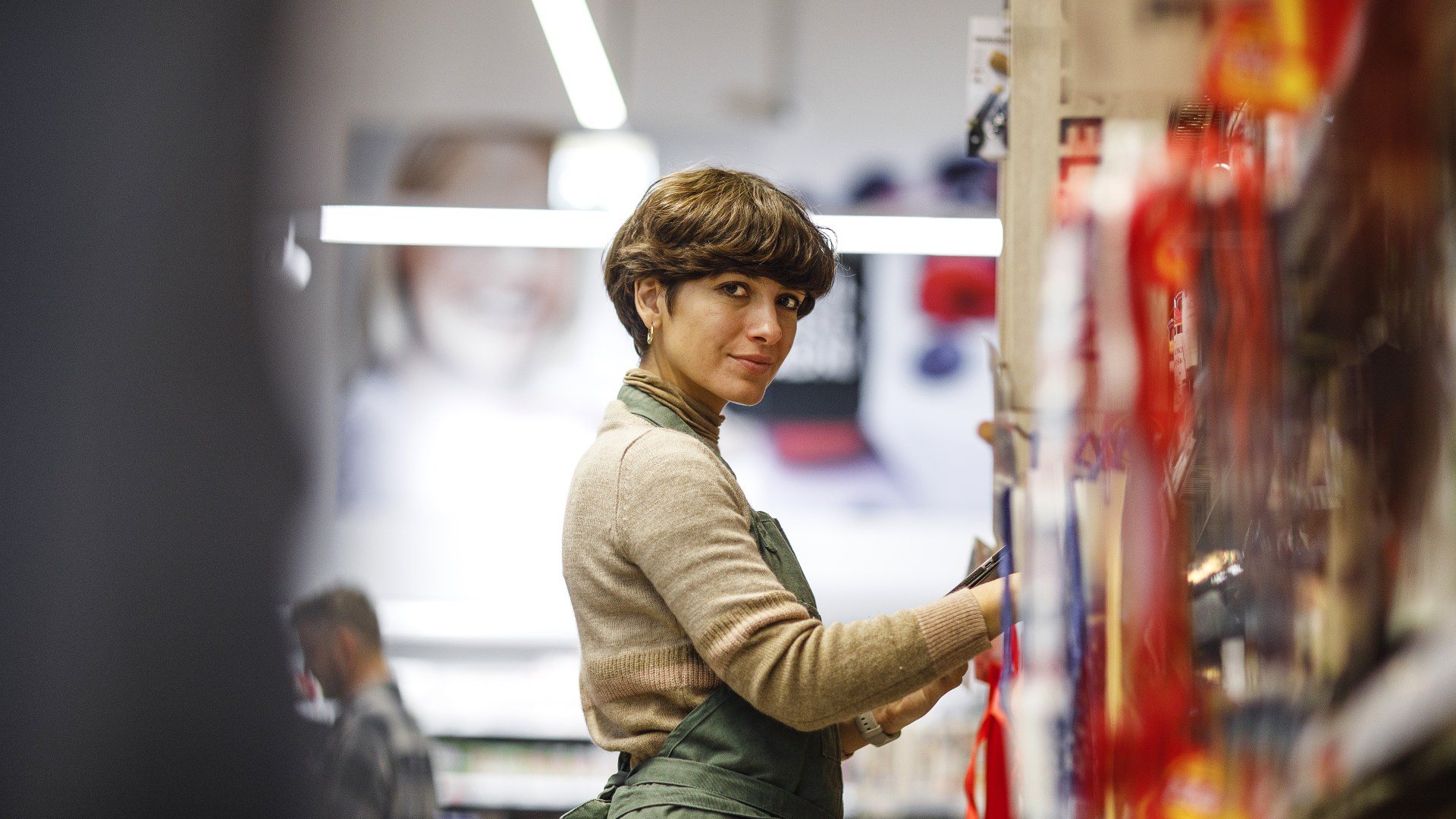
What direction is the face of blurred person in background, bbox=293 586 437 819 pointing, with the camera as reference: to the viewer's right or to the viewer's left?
to the viewer's left

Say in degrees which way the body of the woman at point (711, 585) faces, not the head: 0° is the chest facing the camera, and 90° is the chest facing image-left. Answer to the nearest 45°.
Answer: approximately 270°

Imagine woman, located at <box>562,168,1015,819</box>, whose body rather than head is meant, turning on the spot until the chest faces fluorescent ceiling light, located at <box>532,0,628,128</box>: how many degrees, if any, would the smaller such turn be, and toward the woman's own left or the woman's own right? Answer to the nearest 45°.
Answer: approximately 90° to the woman's own left

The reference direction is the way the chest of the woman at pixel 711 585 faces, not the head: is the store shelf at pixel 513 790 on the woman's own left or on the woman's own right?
on the woman's own left

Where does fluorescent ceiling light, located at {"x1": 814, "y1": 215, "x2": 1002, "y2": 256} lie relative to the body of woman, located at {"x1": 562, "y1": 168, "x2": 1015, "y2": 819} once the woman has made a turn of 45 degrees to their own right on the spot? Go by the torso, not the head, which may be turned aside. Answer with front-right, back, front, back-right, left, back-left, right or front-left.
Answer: back-left

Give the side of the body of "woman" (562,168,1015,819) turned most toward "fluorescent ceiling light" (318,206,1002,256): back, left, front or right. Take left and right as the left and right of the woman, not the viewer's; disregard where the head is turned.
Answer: left
